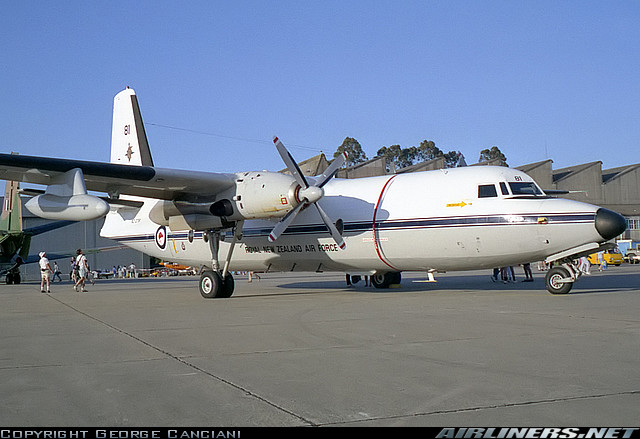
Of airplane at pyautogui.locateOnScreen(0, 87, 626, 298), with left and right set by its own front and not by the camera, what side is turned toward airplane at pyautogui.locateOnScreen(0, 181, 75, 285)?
back
